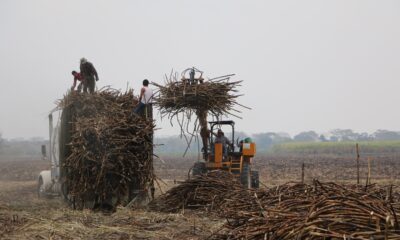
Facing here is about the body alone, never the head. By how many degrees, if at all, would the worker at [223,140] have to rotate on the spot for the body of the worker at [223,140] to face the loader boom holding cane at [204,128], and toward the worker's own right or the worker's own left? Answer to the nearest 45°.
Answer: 0° — they already face them

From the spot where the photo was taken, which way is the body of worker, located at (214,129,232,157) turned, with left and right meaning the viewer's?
facing to the left of the viewer
